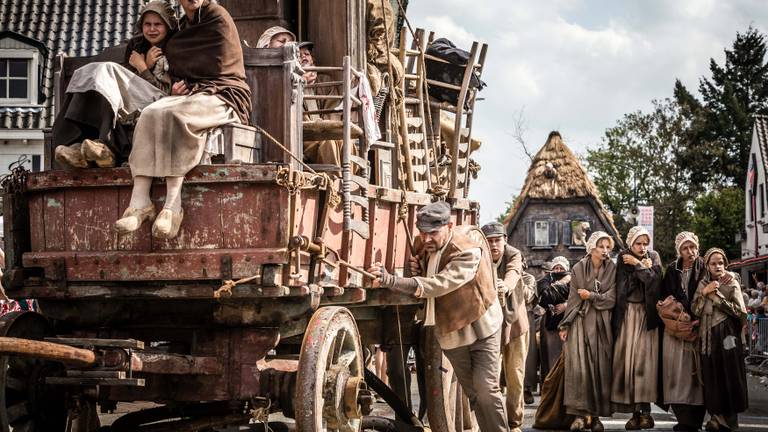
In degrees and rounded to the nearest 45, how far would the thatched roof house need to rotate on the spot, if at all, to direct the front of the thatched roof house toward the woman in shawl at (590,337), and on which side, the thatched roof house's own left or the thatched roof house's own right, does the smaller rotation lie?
0° — it already faces them

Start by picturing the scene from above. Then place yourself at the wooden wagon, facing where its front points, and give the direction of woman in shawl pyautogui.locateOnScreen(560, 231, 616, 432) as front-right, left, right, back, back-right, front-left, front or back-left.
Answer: back

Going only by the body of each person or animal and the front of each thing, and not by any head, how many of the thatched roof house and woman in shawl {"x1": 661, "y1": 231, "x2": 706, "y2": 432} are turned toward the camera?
2

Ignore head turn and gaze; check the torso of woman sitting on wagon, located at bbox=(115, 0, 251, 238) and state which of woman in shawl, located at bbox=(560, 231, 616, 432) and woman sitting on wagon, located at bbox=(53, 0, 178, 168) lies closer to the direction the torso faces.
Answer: the woman sitting on wagon
